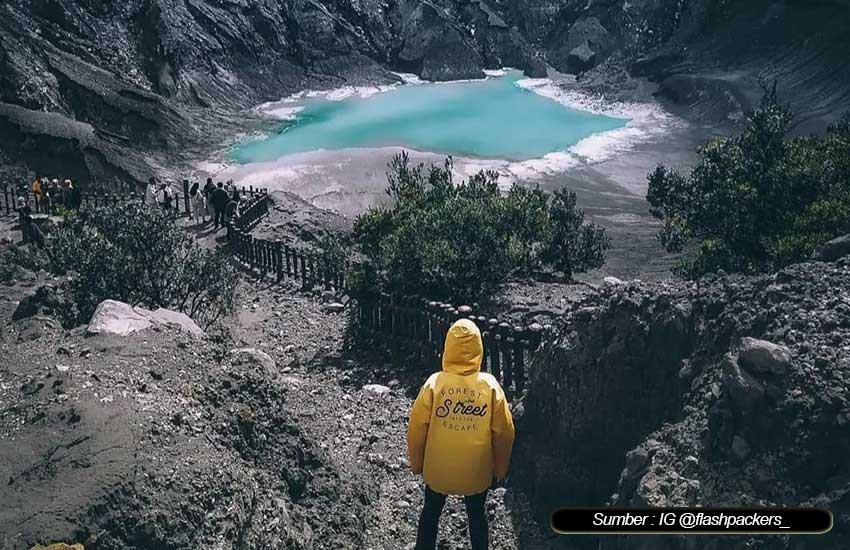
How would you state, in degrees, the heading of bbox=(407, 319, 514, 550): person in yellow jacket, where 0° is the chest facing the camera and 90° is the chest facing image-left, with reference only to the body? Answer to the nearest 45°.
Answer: approximately 180°

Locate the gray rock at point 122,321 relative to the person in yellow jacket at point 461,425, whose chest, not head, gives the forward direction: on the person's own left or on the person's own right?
on the person's own left

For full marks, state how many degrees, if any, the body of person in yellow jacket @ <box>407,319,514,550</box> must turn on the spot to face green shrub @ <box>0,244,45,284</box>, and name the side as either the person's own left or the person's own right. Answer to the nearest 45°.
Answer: approximately 45° to the person's own left

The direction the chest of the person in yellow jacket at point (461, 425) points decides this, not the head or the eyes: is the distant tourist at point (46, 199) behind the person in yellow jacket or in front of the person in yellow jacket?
in front

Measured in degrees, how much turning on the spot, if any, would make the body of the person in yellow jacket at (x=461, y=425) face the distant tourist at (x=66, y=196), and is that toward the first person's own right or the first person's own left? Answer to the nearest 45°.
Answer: approximately 45° to the first person's own left

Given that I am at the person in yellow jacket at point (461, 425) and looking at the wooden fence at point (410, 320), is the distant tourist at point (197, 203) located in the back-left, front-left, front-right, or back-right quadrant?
front-left

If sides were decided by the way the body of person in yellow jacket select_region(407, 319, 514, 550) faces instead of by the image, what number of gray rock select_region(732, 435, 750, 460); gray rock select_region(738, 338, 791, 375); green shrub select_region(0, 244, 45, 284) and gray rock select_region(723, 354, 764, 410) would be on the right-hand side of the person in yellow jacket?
3

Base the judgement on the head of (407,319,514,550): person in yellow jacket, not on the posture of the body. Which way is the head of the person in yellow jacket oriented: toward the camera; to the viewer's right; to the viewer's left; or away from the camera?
away from the camera

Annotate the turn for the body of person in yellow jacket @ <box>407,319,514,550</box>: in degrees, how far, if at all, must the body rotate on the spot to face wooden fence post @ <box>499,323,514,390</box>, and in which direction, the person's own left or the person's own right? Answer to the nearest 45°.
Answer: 0° — they already face it

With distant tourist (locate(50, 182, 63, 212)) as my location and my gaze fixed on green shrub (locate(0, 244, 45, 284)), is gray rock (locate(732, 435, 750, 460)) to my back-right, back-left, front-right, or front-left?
front-left

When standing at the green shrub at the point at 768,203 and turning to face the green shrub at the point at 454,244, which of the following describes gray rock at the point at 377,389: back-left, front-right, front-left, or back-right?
front-left

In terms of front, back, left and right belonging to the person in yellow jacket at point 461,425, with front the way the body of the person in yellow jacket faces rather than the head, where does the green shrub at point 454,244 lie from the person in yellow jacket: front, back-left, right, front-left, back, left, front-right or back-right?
front

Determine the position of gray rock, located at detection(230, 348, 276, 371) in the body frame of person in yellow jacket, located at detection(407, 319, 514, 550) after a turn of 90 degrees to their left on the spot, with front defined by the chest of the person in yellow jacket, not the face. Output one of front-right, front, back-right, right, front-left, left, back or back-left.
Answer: front-right

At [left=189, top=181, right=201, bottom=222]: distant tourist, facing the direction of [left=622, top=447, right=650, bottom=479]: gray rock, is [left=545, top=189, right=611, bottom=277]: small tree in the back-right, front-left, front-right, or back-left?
front-left
